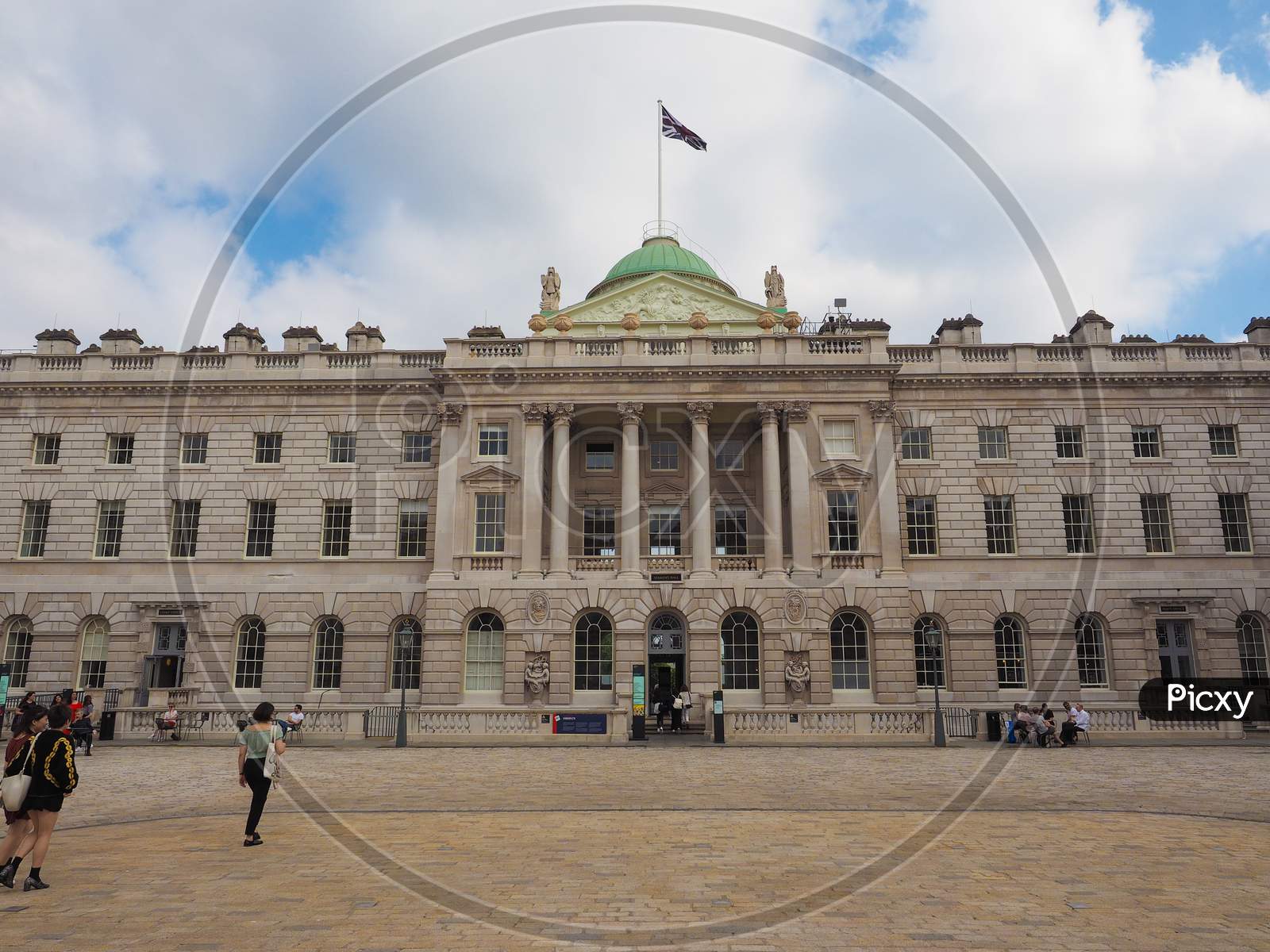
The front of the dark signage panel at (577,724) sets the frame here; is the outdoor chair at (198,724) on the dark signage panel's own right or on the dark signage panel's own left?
on the dark signage panel's own right

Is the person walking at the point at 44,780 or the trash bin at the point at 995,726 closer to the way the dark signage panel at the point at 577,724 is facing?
the person walking

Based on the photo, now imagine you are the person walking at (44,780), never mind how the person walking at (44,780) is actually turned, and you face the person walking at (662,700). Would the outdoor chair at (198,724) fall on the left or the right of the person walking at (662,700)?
left

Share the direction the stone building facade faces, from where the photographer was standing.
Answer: facing the viewer

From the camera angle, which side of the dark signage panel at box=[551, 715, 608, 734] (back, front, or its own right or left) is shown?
front

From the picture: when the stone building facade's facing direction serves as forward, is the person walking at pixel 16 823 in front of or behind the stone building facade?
in front

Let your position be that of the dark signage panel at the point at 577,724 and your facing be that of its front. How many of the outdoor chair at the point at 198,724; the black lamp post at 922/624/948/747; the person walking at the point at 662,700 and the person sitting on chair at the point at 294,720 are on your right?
2

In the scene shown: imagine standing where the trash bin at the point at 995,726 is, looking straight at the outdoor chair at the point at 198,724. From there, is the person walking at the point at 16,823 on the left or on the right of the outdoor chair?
left
